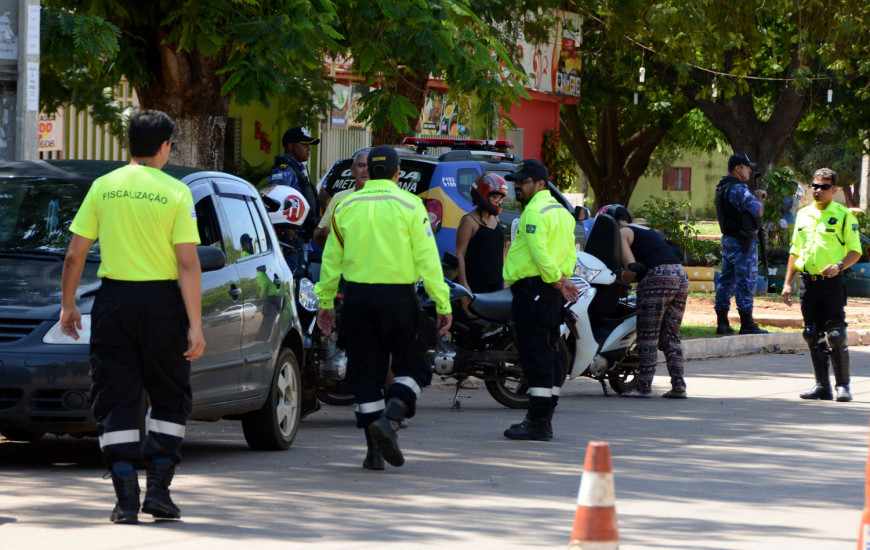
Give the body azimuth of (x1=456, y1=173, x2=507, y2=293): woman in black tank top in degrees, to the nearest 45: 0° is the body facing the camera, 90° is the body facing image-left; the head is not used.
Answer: approximately 315°

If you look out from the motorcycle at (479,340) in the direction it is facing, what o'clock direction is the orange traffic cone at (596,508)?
The orange traffic cone is roughly at 9 o'clock from the motorcycle.

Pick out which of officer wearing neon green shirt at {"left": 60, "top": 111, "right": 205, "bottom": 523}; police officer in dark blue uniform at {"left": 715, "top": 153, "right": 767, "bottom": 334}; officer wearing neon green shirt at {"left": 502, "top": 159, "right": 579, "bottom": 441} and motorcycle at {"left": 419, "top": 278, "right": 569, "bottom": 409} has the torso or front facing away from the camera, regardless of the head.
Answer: officer wearing neon green shirt at {"left": 60, "top": 111, "right": 205, "bottom": 523}
